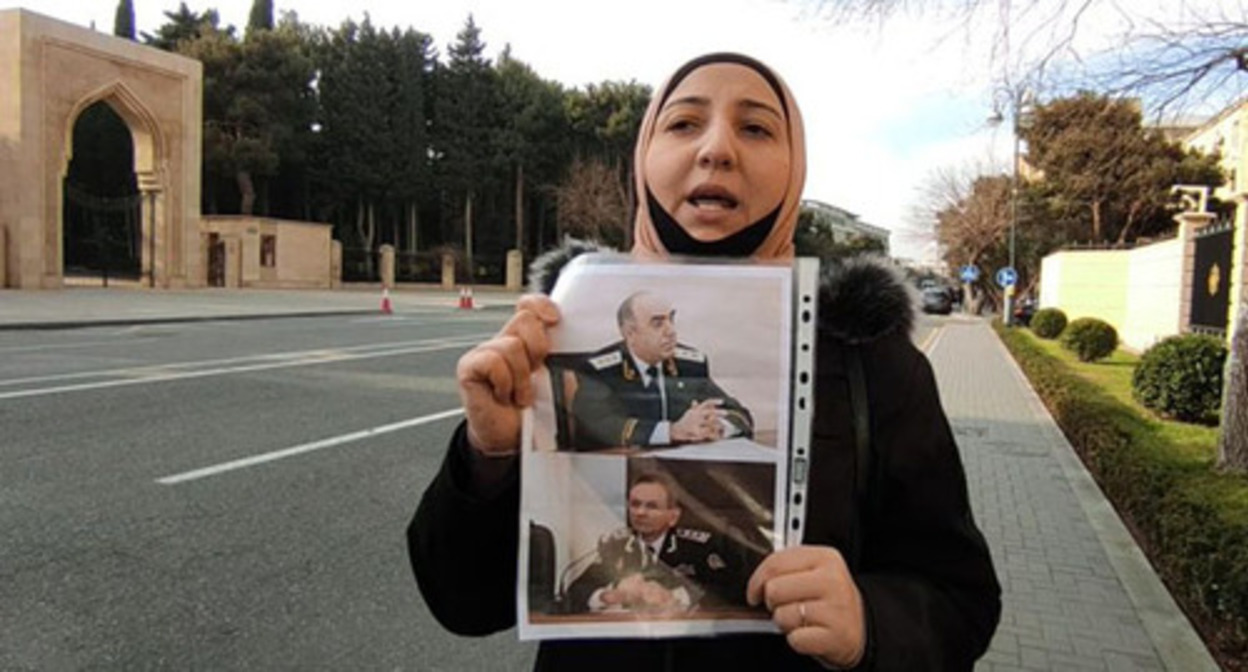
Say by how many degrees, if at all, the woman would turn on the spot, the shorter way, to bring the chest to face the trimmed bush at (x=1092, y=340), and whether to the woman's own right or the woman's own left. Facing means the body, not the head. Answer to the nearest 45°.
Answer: approximately 135° to the woman's own left

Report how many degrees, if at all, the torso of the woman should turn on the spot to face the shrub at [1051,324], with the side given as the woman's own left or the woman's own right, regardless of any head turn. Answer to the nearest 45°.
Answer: approximately 180°

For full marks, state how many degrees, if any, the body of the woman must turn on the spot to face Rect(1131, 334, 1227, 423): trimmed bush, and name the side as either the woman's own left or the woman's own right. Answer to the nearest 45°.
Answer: approximately 135° to the woman's own left

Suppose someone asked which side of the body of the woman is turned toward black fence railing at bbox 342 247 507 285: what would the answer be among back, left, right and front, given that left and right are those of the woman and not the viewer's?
back

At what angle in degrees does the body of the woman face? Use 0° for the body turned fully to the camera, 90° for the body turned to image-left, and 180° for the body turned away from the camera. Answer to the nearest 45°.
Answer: approximately 0°

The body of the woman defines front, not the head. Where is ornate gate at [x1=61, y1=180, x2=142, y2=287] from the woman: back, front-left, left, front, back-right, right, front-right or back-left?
back-right

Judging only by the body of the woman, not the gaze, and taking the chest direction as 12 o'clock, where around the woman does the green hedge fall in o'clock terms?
The green hedge is roughly at 7 o'clock from the woman.

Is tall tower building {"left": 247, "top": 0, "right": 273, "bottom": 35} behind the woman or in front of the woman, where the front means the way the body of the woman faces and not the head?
behind

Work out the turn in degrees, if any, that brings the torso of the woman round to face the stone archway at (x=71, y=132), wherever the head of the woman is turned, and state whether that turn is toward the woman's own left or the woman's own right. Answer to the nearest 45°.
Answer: approximately 135° to the woman's own right
